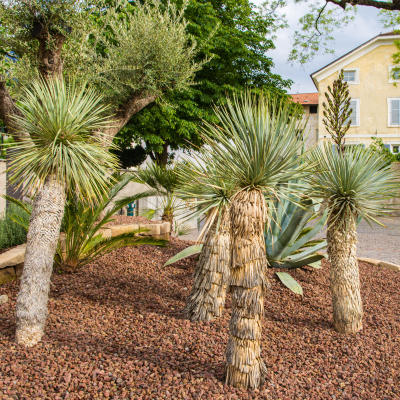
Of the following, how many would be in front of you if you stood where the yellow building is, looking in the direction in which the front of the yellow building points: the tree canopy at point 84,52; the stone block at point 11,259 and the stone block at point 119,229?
3

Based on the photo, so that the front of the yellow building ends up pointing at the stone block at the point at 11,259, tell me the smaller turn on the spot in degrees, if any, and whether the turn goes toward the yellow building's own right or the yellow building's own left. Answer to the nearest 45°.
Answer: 0° — it already faces it

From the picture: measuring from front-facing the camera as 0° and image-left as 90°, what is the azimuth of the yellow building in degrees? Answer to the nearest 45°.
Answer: approximately 0°

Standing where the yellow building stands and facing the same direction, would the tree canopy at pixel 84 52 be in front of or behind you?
in front

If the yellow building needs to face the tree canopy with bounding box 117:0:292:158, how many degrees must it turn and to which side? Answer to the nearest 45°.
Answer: approximately 45° to its right

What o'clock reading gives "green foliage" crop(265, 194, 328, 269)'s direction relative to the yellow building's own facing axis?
The green foliage is roughly at 12 o'clock from the yellow building.

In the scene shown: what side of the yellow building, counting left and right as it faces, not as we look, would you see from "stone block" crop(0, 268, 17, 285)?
front

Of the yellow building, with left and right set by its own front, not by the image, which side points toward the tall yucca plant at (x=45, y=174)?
front

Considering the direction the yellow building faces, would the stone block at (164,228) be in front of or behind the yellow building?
in front
